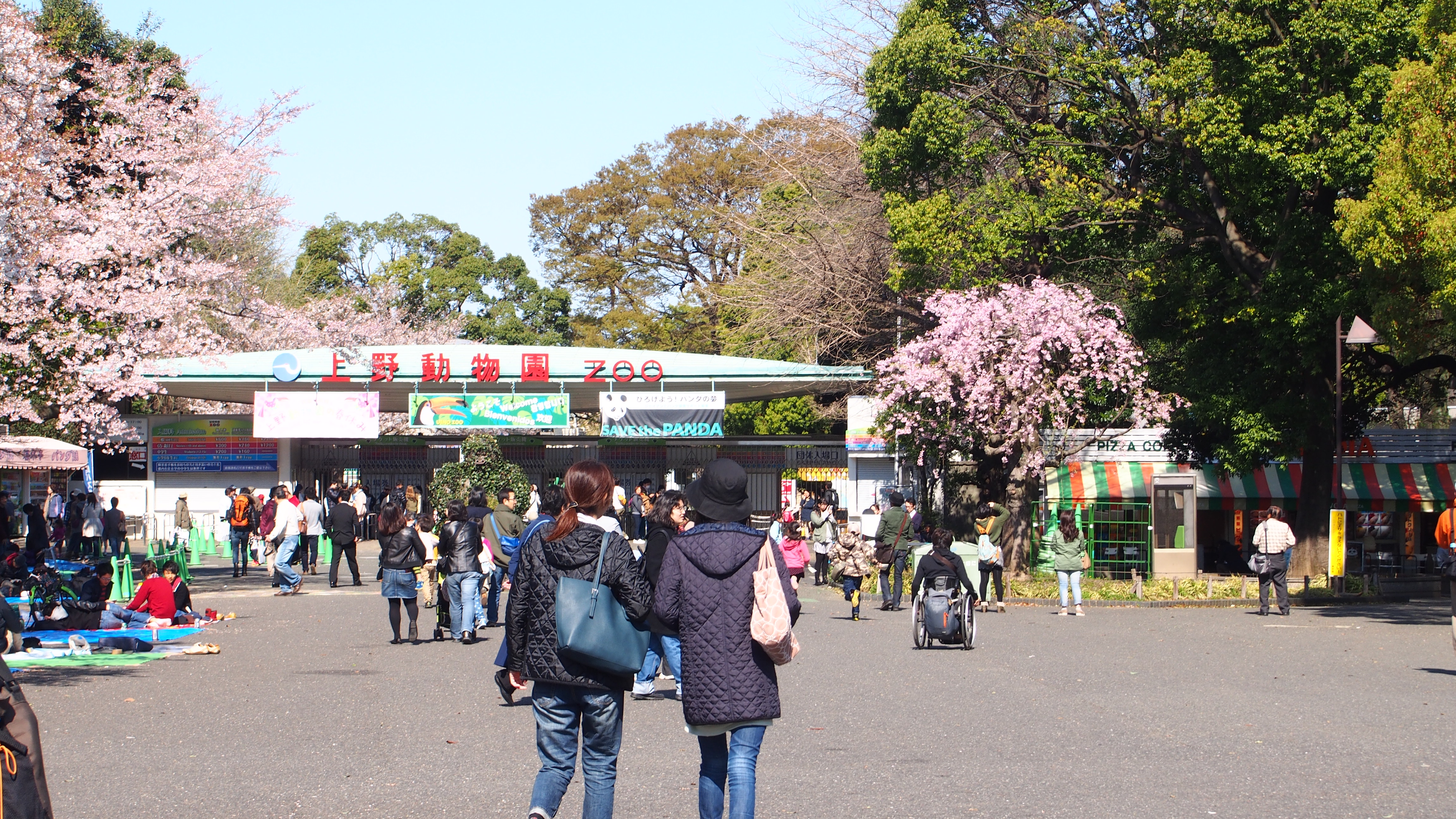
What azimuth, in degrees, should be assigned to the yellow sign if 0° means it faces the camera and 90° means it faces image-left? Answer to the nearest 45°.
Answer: approximately 0°

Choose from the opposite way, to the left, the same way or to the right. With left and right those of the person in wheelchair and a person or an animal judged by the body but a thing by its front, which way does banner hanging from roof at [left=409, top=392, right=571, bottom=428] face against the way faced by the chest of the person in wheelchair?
the opposite way

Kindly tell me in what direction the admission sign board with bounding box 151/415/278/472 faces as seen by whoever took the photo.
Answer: facing the viewer

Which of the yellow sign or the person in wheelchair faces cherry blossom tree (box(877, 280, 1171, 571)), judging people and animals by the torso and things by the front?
the person in wheelchair

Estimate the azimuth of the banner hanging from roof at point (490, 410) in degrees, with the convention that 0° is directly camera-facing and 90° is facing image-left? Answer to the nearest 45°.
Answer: approximately 0°

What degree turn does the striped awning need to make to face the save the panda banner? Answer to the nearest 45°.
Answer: approximately 90° to its right

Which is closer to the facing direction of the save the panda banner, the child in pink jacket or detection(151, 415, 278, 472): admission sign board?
the child in pink jacket

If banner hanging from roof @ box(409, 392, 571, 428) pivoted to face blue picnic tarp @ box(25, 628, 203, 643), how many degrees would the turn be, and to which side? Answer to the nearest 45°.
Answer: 0° — it already faces it

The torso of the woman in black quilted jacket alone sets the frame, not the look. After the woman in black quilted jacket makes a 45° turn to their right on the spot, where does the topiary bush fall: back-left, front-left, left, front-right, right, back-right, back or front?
front-left

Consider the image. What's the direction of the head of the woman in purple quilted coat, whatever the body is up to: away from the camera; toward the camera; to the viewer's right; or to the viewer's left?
away from the camera

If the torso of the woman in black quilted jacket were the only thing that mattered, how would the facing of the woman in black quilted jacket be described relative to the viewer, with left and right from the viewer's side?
facing away from the viewer
